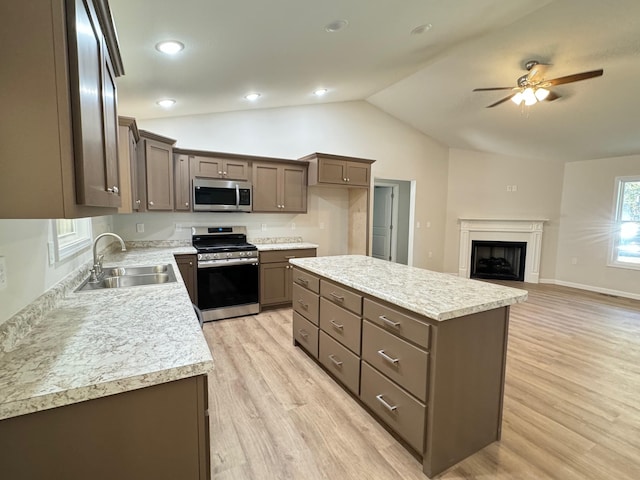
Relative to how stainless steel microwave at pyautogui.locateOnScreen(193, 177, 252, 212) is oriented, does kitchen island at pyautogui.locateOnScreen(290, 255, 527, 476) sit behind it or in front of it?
in front

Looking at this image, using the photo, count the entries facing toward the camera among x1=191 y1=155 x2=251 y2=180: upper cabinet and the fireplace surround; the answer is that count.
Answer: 2

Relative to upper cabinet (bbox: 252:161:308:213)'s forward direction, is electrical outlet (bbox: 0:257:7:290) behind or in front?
in front

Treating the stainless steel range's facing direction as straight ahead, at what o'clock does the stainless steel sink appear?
The stainless steel sink is roughly at 1 o'clock from the stainless steel range.

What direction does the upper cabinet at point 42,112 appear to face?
to the viewer's right

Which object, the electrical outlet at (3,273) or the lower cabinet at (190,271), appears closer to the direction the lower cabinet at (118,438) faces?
the lower cabinet

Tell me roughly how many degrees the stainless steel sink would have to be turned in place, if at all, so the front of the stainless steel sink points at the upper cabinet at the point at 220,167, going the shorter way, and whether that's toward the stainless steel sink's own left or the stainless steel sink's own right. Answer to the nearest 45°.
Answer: approximately 45° to the stainless steel sink's own left

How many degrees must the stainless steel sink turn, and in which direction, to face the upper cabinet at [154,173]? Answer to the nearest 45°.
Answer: approximately 90° to its left

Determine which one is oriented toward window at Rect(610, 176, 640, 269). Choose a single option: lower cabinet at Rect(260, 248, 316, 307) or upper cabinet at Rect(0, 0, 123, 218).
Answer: the upper cabinet

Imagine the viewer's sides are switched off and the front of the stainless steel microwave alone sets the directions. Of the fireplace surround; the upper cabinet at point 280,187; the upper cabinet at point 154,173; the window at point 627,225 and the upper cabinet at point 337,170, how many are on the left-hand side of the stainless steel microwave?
4

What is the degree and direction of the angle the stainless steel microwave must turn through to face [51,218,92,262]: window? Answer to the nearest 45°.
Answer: approximately 45° to its right

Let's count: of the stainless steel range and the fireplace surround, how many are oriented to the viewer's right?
0
